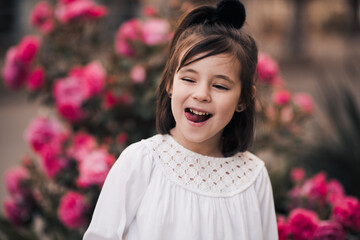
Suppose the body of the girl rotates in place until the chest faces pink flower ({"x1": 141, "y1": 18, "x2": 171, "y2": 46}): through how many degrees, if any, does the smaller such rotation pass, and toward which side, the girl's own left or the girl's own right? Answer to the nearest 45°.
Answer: approximately 180°

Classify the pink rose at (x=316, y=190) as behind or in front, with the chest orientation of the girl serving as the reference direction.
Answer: behind

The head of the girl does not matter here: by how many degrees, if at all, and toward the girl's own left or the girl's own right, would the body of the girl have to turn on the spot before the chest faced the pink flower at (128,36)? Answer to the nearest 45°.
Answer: approximately 180°

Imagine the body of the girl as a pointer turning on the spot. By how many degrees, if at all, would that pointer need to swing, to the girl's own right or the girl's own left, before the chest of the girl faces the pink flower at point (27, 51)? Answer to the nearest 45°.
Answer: approximately 135° to the girl's own right

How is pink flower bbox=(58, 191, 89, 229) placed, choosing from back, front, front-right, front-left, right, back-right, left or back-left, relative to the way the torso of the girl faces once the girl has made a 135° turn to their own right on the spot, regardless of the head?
front

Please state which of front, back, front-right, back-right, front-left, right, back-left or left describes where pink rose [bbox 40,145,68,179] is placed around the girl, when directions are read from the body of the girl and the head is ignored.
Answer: back-right

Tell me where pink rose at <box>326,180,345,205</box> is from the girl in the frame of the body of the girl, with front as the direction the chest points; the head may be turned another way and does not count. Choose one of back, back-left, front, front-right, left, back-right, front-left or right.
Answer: back-left

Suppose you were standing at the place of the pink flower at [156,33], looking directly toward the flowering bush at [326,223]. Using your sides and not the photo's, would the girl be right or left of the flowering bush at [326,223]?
right

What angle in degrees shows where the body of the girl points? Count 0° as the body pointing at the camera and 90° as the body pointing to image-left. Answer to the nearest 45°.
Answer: approximately 0°

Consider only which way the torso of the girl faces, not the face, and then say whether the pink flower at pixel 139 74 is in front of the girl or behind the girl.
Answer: behind

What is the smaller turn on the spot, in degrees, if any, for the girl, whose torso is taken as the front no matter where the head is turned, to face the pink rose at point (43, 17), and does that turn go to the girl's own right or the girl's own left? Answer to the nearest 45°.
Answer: approximately 135° to the girl's own right
